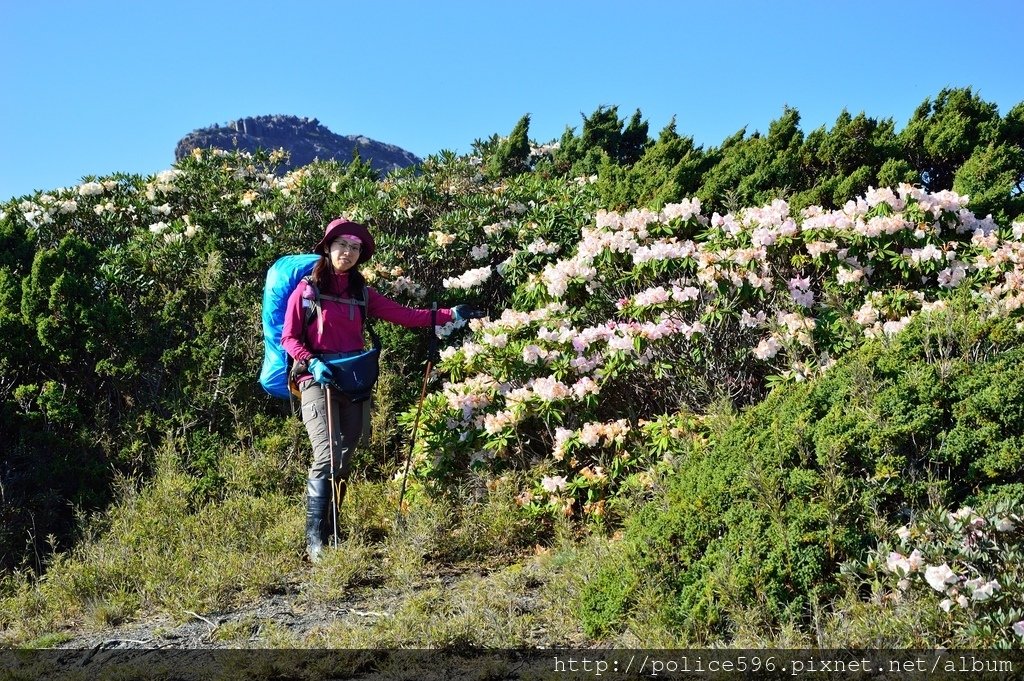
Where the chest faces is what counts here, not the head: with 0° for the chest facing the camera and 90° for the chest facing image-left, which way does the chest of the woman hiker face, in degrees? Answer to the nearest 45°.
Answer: approximately 315°
